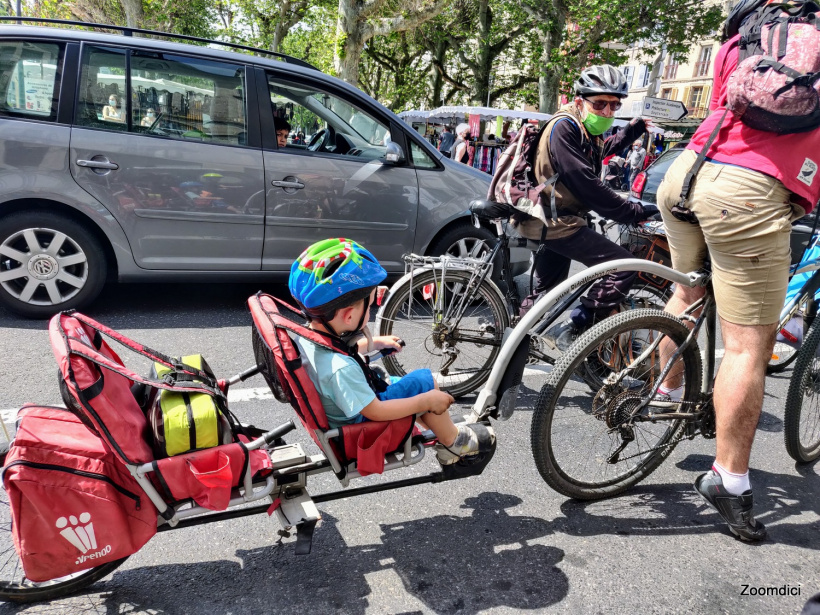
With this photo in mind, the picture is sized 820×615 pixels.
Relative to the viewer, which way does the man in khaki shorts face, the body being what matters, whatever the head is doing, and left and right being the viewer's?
facing away from the viewer and to the right of the viewer

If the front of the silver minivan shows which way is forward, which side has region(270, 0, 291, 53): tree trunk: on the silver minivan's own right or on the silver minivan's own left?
on the silver minivan's own left

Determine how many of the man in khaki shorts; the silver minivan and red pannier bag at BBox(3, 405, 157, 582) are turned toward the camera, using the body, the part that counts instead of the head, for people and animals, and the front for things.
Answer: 1

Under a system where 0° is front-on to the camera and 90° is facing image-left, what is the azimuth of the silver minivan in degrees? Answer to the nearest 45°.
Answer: approximately 270°

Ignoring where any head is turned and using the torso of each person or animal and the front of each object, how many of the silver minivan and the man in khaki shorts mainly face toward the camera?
0

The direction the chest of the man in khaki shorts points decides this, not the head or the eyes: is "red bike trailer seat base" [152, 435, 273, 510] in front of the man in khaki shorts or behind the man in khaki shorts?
behind

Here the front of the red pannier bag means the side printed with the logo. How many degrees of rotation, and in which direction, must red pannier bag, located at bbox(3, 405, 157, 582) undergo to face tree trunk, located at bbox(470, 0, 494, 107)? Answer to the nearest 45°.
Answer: approximately 135° to its left
